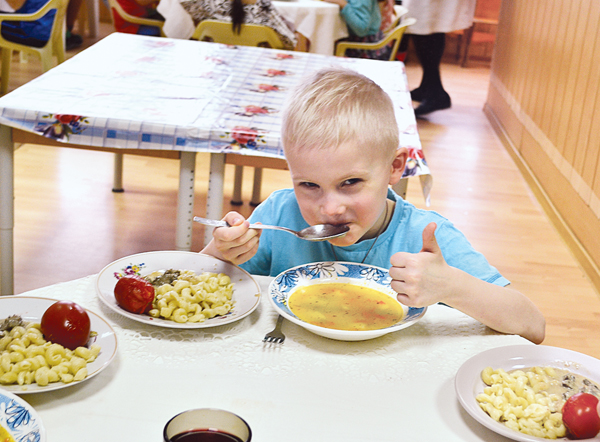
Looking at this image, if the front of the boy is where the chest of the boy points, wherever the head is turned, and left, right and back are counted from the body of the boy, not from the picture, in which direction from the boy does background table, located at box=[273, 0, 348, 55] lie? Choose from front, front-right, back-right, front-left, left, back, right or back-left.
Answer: back

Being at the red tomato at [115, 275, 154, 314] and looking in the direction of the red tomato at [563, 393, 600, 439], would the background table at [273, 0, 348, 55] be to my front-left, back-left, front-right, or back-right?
back-left

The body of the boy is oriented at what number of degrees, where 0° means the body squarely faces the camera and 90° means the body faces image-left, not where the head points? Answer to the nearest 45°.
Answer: approximately 0°

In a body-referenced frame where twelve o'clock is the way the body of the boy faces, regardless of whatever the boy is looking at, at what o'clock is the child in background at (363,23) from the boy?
The child in background is roughly at 6 o'clock from the boy.
